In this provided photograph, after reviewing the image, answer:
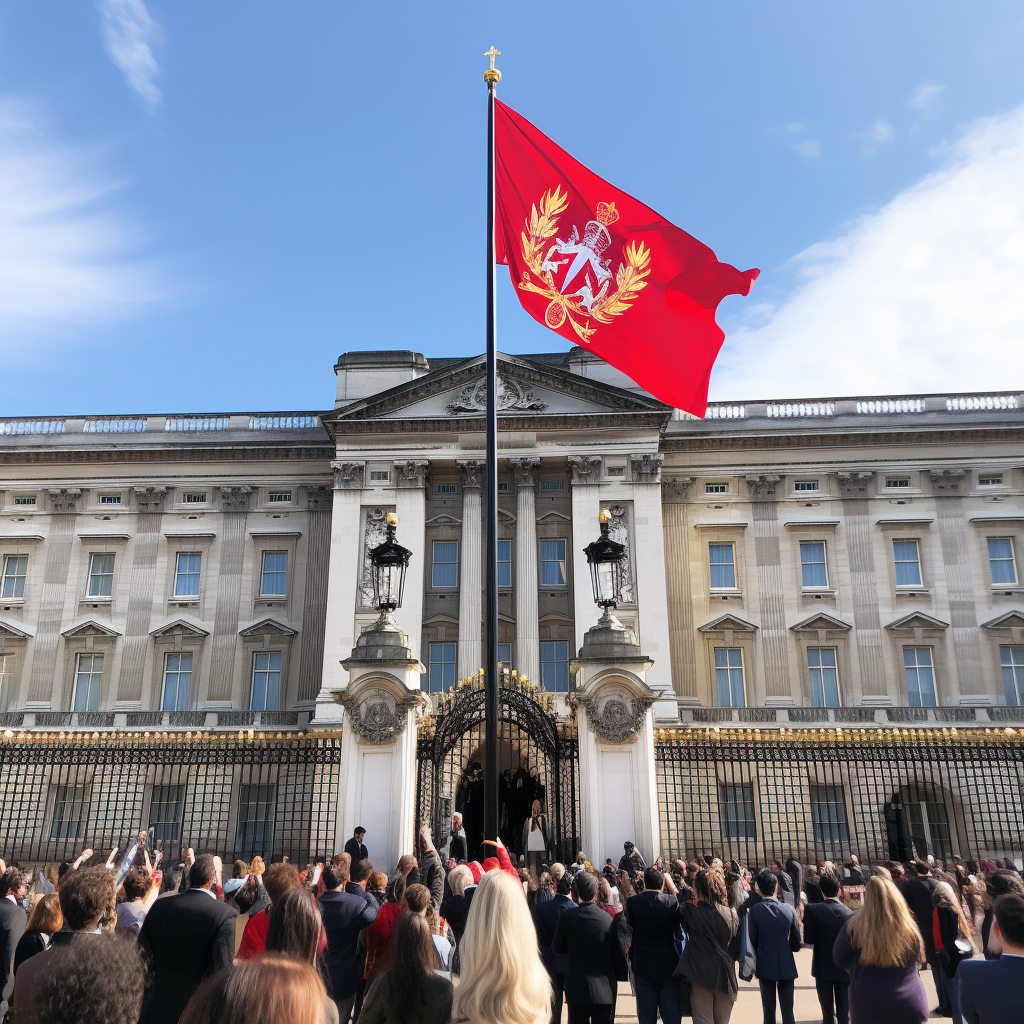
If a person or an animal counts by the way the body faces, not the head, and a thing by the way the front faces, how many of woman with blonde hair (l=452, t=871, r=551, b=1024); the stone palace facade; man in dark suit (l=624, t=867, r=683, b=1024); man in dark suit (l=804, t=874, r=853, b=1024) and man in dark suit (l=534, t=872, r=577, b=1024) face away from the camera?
4

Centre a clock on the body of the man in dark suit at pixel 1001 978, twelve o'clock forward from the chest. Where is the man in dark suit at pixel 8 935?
the man in dark suit at pixel 8 935 is roughly at 9 o'clock from the man in dark suit at pixel 1001 978.

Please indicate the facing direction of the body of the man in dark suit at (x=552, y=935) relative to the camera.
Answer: away from the camera

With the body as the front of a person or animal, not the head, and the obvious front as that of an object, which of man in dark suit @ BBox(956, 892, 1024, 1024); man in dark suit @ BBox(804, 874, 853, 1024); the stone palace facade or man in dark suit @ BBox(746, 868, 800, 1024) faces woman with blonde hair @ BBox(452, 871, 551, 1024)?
the stone palace facade

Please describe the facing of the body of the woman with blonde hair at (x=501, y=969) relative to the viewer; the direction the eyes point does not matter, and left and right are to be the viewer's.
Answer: facing away from the viewer

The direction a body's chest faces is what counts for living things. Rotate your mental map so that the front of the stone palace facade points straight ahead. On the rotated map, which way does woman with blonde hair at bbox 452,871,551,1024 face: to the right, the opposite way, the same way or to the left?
the opposite way

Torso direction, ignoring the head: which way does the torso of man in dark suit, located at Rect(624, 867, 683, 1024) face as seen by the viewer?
away from the camera

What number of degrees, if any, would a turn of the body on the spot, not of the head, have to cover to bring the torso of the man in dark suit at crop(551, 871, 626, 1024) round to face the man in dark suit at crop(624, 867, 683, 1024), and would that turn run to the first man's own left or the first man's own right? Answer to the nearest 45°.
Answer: approximately 45° to the first man's own right

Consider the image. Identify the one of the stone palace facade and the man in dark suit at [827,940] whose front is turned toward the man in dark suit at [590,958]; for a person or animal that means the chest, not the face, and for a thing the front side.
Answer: the stone palace facade

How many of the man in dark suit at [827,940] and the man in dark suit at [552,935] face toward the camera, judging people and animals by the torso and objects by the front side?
0

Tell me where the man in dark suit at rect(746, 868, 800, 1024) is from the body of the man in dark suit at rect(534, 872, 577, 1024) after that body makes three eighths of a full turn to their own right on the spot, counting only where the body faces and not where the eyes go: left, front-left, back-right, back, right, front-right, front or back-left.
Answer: front-left

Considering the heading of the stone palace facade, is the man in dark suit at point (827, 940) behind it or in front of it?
in front

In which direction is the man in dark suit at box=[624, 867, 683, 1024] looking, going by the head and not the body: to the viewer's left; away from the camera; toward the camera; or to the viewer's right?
away from the camera

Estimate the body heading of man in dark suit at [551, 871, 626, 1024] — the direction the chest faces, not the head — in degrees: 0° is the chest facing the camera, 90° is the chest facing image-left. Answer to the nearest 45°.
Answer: approximately 180°

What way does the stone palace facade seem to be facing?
toward the camera

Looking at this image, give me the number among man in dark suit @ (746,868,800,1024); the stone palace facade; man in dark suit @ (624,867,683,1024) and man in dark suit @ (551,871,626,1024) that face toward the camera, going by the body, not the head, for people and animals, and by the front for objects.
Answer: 1

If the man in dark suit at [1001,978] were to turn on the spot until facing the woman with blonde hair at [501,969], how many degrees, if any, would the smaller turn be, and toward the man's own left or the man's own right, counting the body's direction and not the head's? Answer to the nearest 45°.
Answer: approximately 135° to the man's own left
